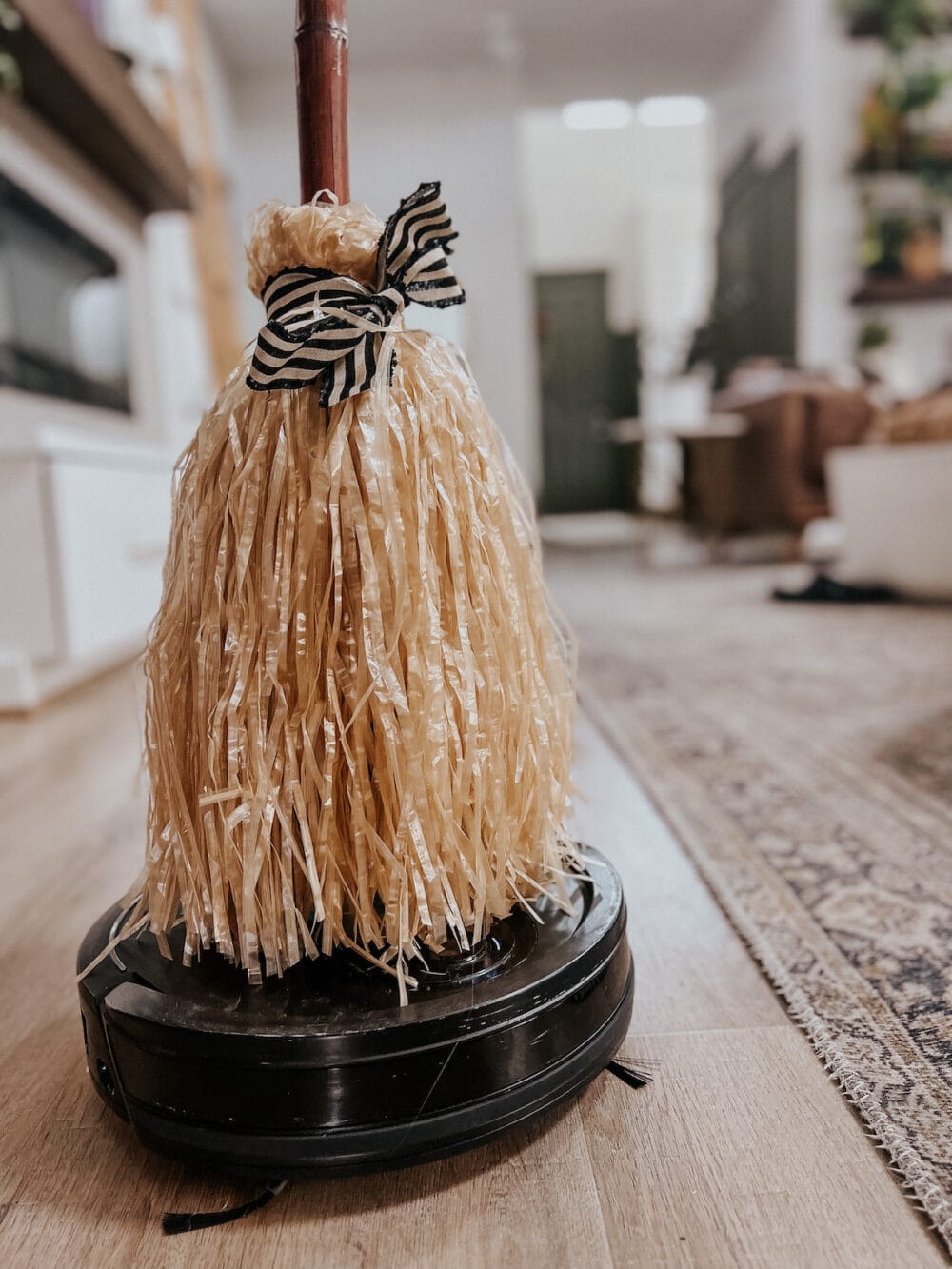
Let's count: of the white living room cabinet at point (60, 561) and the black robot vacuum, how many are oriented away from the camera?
0

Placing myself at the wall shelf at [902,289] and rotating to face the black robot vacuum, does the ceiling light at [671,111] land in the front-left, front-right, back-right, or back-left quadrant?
back-right

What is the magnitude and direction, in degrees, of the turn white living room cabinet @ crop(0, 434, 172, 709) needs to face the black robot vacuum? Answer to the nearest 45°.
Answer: approximately 45° to its right

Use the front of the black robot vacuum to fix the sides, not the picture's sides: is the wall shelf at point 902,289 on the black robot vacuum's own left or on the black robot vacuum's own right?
on the black robot vacuum's own left

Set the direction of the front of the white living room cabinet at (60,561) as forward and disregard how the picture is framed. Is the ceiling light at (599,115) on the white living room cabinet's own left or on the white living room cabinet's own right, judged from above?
on the white living room cabinet's own left

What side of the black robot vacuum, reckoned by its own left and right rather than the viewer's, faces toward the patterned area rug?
left

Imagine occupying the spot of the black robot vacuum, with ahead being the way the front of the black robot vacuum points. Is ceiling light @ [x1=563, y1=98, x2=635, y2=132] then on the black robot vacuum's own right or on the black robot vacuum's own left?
on the black robot vacuum's own left
